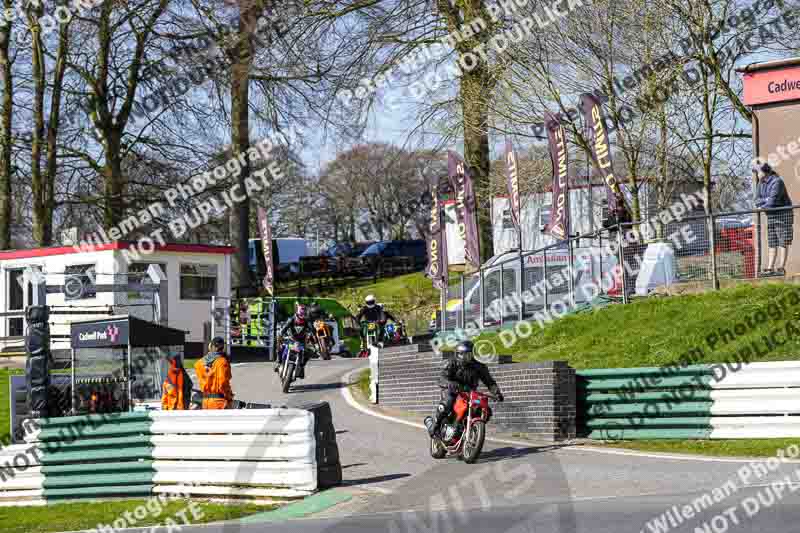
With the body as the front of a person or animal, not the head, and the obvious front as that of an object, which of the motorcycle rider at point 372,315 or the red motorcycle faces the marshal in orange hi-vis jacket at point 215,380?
the motorcycle rider

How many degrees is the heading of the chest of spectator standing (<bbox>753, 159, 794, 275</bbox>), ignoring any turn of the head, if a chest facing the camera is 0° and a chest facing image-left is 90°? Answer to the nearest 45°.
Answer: approximately 90°

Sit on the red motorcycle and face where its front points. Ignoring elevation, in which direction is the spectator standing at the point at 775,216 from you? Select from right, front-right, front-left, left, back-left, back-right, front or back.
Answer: left

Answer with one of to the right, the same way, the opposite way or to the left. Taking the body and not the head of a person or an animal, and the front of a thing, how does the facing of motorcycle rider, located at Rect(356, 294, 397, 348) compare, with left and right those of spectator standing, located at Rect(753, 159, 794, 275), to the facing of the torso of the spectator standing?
to the left

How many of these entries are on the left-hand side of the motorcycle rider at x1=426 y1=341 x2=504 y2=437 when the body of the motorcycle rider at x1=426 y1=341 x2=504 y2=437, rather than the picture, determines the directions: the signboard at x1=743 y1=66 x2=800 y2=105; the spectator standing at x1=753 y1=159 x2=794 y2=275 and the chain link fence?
3

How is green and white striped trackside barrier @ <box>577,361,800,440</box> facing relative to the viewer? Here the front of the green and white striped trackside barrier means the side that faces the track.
toward the camera

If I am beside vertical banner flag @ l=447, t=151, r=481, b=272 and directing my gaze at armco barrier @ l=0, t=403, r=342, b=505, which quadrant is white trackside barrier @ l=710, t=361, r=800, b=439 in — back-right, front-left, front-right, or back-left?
front-left

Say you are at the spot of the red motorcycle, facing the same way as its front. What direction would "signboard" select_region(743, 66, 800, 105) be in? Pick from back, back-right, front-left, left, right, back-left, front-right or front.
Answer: left

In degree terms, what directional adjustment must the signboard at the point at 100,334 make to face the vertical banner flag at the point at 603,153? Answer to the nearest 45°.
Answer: approximately 90° to its left

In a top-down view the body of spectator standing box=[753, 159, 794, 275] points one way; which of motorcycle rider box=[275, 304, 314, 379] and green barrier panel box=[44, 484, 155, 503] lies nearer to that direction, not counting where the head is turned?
the motorcycle rider

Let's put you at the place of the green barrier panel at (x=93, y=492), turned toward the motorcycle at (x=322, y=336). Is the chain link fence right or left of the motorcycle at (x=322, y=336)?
right

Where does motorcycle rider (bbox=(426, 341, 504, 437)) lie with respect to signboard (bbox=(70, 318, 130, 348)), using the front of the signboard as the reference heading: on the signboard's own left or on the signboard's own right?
on the signboard's own left

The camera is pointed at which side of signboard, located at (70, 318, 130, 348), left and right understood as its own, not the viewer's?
front

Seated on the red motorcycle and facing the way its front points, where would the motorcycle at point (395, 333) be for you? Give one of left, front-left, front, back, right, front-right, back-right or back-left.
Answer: back-left

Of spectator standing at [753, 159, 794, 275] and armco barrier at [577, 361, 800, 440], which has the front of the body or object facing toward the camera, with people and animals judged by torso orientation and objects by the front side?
the armco barrier
